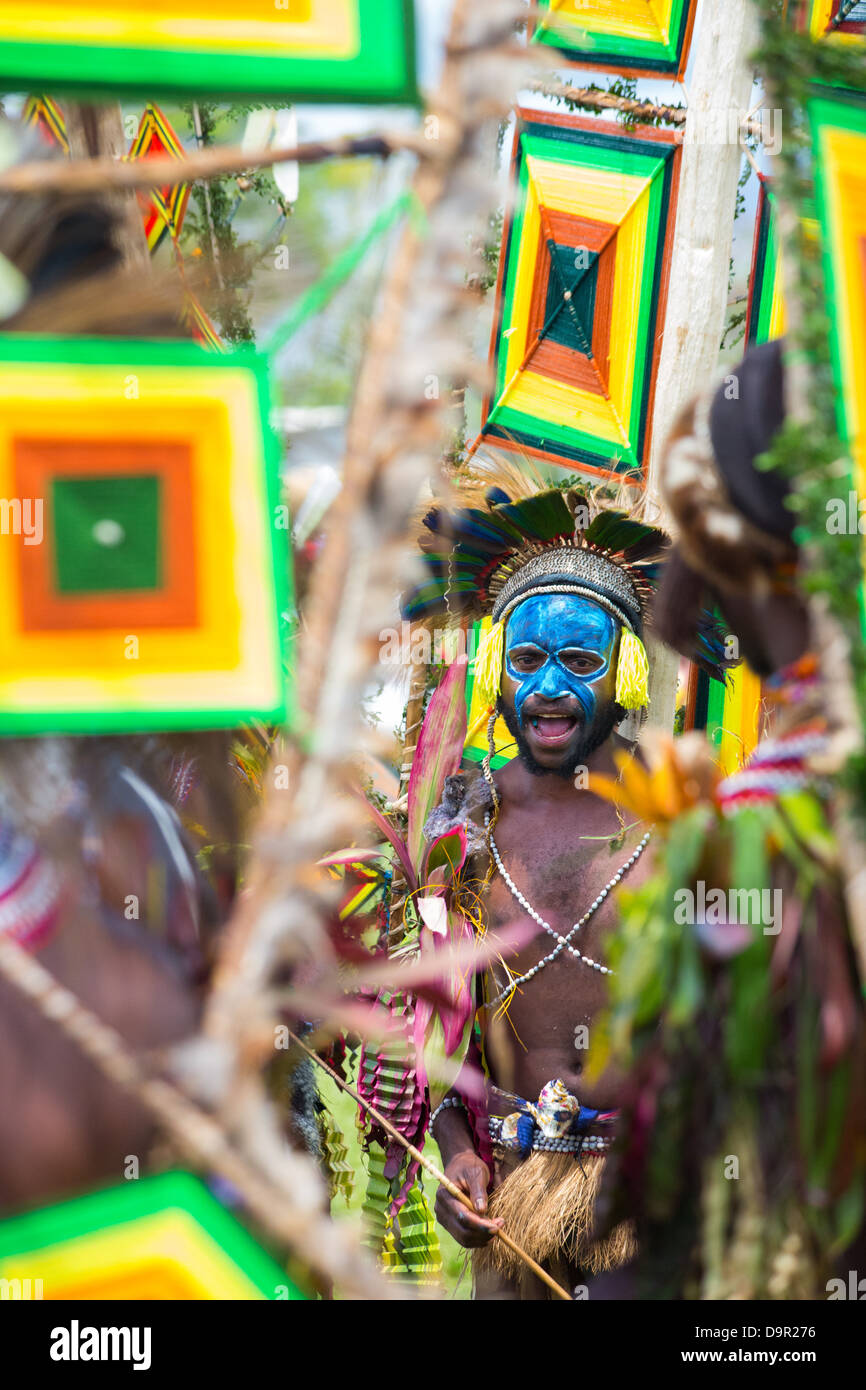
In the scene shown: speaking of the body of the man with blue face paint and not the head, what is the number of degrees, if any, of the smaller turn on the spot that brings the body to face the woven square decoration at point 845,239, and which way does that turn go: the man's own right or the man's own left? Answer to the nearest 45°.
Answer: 0° — they already face it

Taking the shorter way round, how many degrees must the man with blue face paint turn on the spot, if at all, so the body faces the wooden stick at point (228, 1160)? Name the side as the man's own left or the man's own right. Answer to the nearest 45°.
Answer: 0° — they already face it

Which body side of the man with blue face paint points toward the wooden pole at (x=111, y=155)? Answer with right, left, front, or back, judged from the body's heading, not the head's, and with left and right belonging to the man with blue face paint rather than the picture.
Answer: front

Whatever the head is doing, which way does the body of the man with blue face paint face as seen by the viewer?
toward the camera

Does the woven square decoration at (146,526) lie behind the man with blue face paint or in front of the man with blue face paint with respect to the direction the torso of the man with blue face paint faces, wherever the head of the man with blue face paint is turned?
in front

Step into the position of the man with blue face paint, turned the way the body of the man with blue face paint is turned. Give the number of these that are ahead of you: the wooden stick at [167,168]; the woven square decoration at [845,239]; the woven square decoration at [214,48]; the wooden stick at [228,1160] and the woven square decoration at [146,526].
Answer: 5

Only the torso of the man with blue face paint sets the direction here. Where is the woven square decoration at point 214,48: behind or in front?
in front

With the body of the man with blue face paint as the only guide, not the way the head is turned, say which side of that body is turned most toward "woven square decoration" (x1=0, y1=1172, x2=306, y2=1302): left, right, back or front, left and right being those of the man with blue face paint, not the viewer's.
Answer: front

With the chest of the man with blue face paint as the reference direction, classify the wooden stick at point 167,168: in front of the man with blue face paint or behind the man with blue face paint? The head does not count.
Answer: in front

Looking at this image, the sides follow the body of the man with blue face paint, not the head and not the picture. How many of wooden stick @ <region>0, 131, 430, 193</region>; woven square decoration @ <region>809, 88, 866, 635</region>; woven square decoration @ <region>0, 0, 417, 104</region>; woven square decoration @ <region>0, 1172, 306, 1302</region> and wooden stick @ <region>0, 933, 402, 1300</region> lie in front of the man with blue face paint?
5
